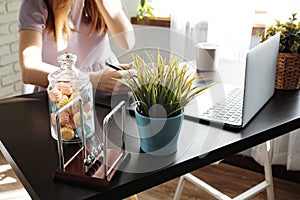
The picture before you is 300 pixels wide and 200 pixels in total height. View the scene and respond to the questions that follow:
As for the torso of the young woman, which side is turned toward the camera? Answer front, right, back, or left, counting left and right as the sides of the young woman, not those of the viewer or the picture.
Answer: front

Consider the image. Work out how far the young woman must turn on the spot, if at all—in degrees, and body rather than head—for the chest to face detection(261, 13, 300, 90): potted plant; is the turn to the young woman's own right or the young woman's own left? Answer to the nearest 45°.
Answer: approximately 45° to the young woman's own left

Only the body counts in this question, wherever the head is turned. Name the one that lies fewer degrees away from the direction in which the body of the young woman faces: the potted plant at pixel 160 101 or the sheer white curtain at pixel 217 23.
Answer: the potted plant

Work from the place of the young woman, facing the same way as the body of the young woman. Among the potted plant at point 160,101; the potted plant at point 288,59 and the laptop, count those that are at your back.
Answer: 0

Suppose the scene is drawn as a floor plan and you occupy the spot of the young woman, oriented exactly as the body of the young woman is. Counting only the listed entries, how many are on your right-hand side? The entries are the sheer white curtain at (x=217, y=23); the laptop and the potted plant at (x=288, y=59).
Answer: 0

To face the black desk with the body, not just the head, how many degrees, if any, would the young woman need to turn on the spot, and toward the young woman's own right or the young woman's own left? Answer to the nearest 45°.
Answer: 0° — they already face it

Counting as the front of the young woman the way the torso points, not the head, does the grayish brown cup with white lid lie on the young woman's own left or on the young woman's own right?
on the young woman's own left

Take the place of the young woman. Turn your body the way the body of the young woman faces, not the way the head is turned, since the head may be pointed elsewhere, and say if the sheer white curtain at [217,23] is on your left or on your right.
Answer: on your left

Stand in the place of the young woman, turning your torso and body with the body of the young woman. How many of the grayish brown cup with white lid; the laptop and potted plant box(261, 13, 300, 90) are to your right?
0

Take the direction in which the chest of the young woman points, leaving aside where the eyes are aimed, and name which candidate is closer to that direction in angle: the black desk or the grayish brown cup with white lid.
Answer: the black desk

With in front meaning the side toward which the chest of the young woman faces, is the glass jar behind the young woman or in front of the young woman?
in front
